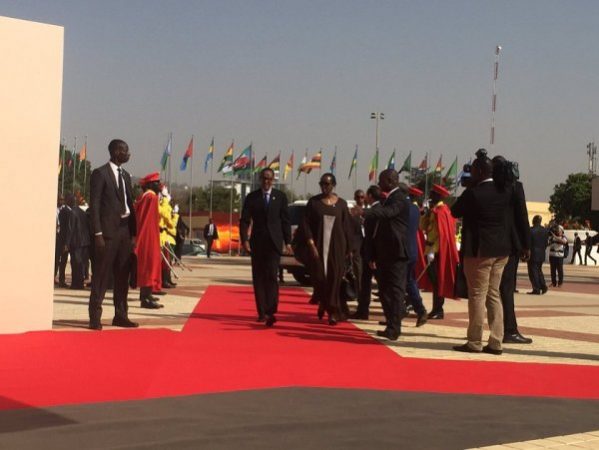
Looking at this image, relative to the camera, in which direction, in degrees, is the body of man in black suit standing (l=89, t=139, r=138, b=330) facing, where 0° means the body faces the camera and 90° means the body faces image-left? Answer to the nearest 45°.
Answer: approximately 315°

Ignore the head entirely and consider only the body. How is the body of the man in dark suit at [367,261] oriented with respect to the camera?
to the viewer's left

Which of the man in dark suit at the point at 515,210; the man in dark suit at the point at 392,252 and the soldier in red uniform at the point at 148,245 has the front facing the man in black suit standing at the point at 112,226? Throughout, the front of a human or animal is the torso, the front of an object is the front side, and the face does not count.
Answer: the man in dark suit at the point at 392,252

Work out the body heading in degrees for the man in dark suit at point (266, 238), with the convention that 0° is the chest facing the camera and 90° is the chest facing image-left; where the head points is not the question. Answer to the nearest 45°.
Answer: approximately 0°

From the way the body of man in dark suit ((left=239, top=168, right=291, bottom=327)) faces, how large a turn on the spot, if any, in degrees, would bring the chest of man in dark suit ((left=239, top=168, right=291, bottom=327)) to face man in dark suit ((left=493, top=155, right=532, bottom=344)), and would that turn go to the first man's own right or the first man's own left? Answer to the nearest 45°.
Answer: approximately 45° to the first man's own left

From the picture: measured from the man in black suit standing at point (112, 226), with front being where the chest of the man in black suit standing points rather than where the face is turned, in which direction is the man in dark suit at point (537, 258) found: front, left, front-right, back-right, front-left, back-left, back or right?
left
